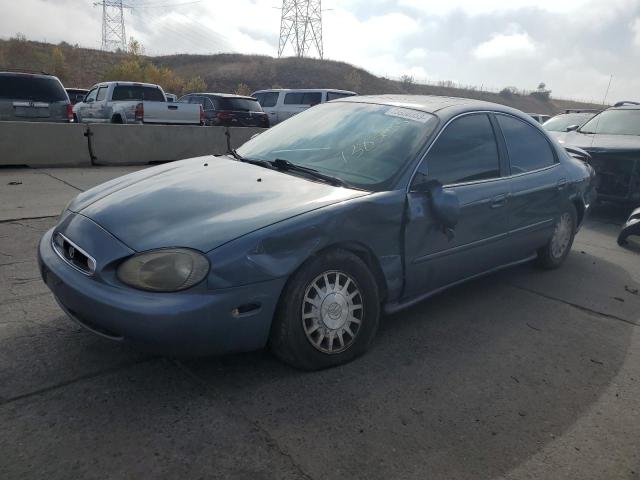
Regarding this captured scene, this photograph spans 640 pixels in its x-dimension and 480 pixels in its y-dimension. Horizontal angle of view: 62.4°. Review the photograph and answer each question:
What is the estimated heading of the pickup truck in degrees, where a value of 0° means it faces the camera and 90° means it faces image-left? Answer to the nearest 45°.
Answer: approximately 135°

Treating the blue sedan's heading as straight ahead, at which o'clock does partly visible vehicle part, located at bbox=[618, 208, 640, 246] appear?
The partly visible vehicle part is roughly at 6 o'clock from the blue sedan.

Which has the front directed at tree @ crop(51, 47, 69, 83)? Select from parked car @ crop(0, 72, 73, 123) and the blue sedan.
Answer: the parked car

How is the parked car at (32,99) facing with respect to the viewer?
away from the camera

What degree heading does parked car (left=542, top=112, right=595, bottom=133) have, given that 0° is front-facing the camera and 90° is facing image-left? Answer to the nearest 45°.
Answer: approximately 45°

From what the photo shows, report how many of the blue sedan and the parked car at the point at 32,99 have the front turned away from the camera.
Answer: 1

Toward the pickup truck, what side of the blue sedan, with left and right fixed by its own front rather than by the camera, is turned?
right

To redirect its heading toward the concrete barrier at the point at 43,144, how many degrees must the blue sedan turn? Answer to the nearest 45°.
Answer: approximately 90° to its right

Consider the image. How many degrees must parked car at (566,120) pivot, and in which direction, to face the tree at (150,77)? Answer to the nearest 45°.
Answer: approximately 90° to its right
